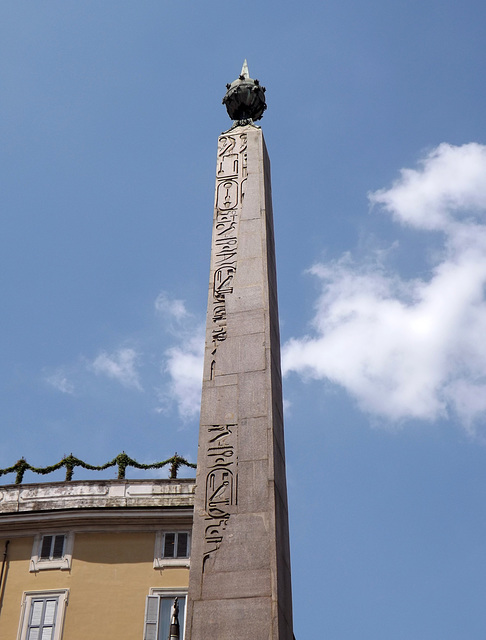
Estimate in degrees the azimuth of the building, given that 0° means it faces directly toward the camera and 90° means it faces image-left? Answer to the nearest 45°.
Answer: approximately 0°

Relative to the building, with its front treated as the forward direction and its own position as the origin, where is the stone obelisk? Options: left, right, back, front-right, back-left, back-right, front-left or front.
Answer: front
